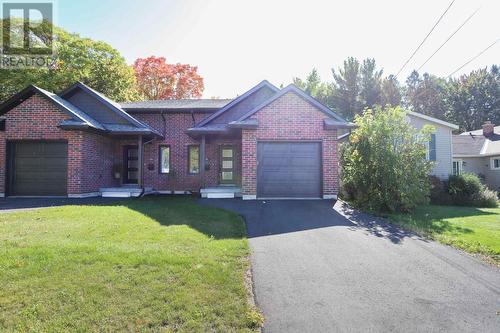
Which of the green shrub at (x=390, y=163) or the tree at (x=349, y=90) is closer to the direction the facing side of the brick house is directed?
the green shrub

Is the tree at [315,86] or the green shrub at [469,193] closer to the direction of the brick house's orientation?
the green shrub

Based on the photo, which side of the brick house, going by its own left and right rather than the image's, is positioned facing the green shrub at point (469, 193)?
left

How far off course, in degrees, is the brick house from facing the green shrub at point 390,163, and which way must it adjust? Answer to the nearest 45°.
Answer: approximately 45° to its left

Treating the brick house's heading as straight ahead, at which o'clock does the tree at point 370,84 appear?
The tree is roughly at 8 o'clock from the brick house.

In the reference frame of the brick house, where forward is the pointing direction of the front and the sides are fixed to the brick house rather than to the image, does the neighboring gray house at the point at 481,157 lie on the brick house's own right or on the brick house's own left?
on the brick house's own left

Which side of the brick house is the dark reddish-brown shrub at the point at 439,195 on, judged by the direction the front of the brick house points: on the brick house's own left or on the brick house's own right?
on the brick house's own left

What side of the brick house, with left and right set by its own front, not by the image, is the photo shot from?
front

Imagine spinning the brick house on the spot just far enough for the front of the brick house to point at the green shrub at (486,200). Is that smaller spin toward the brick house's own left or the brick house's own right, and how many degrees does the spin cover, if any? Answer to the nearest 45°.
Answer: approximately 90° to the brick house's own left

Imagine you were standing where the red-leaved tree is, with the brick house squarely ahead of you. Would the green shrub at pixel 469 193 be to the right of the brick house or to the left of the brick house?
left

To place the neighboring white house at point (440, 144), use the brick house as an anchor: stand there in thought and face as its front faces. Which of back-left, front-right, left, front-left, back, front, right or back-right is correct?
left

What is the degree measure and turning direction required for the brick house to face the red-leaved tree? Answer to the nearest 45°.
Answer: approximately 180°

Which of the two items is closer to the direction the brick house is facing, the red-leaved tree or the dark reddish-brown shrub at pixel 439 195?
the dark reddish-brown shrub

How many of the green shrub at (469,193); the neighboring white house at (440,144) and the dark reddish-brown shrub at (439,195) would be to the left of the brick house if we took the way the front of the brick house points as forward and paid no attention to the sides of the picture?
3

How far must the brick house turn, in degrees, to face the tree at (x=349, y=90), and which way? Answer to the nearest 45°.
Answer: approximately 135° to its left

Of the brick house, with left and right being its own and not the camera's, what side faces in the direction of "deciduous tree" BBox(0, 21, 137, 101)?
back

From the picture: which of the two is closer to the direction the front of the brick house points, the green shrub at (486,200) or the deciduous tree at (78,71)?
the green shrub

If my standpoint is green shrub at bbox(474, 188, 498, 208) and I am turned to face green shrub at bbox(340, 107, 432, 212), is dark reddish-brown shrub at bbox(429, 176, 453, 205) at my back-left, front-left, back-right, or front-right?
front-right

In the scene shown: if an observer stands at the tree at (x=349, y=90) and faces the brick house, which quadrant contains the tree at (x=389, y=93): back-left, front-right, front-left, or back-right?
back-left
